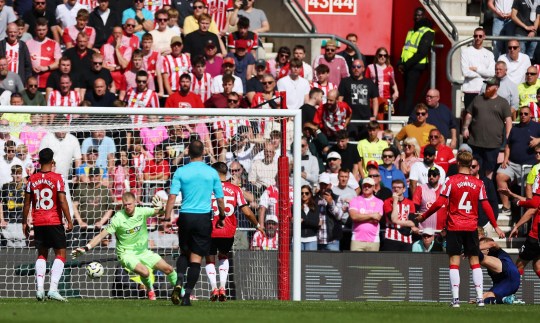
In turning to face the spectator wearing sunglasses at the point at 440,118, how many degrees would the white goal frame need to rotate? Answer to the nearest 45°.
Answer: approximately 135° to its left

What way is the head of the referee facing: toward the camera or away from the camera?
away from the camera

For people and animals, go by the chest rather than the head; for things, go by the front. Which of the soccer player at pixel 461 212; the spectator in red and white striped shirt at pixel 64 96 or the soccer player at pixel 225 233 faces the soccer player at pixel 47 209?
the spectator in red and white striped shirt

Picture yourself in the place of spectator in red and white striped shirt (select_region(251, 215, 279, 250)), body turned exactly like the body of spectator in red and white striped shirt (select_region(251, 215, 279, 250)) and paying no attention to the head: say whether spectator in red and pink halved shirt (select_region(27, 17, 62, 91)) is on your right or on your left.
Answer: on your right

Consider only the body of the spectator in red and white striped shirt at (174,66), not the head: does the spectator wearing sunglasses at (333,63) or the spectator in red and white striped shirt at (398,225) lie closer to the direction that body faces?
the spectator in red and white striped shirt

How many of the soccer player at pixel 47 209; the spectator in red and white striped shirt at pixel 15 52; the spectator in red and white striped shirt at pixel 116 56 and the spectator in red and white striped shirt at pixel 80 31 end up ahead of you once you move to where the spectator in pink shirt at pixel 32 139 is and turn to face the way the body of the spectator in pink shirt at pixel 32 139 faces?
1

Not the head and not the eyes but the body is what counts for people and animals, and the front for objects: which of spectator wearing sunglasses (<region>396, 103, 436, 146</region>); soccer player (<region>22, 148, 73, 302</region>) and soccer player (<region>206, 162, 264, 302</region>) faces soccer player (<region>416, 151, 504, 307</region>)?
the spectator wearing sunglasses

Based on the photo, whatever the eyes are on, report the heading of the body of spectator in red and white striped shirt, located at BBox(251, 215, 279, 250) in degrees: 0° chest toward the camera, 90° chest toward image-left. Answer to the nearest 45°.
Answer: approximately 0°
